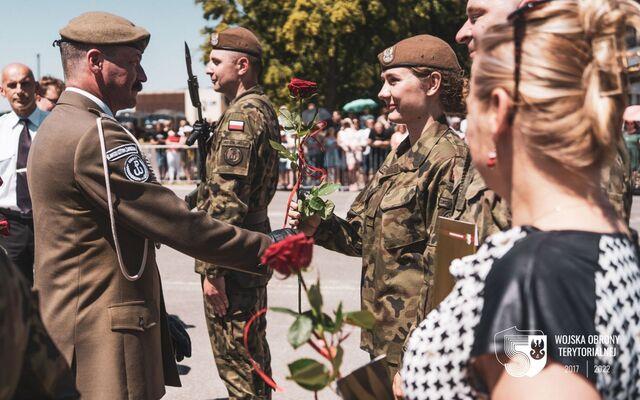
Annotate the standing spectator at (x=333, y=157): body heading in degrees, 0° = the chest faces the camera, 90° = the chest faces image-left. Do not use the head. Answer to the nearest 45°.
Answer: approximately 0°

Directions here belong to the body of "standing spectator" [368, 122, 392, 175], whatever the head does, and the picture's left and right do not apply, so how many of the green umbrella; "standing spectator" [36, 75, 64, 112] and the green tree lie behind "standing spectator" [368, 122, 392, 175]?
2

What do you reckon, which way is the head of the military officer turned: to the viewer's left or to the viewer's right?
to the viewer's right

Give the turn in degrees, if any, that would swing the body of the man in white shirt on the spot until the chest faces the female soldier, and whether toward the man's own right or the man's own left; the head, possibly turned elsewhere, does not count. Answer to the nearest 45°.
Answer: approximately 45° to the man's own left

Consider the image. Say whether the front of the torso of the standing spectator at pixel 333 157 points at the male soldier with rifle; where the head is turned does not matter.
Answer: yes

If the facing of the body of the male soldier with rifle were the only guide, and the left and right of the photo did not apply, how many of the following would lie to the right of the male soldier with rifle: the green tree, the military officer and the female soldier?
1

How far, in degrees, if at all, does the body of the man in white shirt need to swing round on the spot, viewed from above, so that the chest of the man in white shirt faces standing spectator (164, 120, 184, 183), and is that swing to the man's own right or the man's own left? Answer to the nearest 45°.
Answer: approximately 180°

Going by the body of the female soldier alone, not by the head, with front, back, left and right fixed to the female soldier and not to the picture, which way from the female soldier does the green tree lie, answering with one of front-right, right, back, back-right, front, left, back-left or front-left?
back-right

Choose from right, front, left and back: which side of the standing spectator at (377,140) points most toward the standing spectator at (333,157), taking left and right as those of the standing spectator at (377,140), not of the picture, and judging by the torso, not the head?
right

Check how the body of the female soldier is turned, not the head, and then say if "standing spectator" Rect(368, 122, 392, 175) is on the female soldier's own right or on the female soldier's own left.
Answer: on the female soldier's own right

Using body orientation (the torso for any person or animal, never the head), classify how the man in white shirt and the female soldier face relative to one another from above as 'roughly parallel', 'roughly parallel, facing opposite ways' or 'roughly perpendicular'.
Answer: roughly perpendicular

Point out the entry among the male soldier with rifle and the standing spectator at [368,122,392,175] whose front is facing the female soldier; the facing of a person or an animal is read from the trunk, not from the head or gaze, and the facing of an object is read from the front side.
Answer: the standing spectator

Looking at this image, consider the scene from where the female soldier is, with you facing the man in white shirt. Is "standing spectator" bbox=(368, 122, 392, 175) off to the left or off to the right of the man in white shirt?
right

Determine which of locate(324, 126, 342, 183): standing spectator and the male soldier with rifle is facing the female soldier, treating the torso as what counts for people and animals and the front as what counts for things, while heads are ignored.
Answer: the standing spectator
